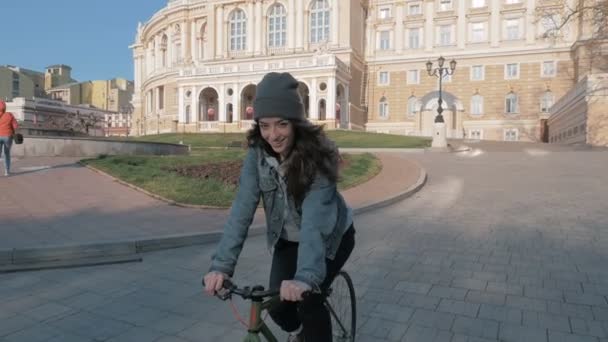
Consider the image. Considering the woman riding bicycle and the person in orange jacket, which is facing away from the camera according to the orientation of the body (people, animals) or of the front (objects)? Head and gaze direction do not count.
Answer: the person in orange jacket

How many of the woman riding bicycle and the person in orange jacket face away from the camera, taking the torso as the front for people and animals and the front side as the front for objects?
1

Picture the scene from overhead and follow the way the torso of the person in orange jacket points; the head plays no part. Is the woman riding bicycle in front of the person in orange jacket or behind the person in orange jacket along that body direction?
behind

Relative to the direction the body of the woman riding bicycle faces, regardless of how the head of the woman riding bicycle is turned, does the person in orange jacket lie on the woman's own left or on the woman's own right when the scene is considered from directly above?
on the woman's own right

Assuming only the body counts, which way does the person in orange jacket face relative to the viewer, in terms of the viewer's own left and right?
facing away from the viewer

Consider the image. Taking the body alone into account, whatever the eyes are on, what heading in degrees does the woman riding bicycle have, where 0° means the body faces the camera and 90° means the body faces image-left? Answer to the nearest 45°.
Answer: approximately 45°
